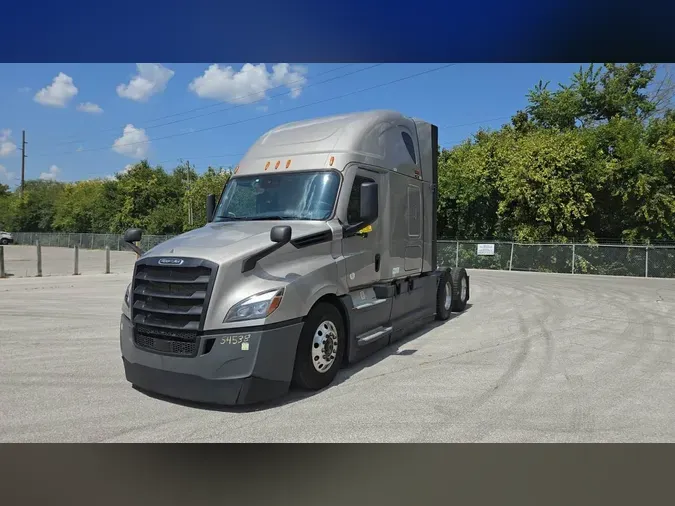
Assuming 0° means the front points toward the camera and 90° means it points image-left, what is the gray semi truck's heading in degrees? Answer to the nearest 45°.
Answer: approximately 45°

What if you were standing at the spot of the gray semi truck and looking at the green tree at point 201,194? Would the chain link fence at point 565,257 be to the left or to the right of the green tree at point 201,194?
right

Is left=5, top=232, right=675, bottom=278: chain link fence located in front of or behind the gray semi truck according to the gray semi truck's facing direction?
behind

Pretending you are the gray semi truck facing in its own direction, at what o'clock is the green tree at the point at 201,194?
The green tree is roughly at 4 o'clock from the gray semi truck.

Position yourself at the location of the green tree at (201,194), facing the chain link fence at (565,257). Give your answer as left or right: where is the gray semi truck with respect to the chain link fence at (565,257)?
right
